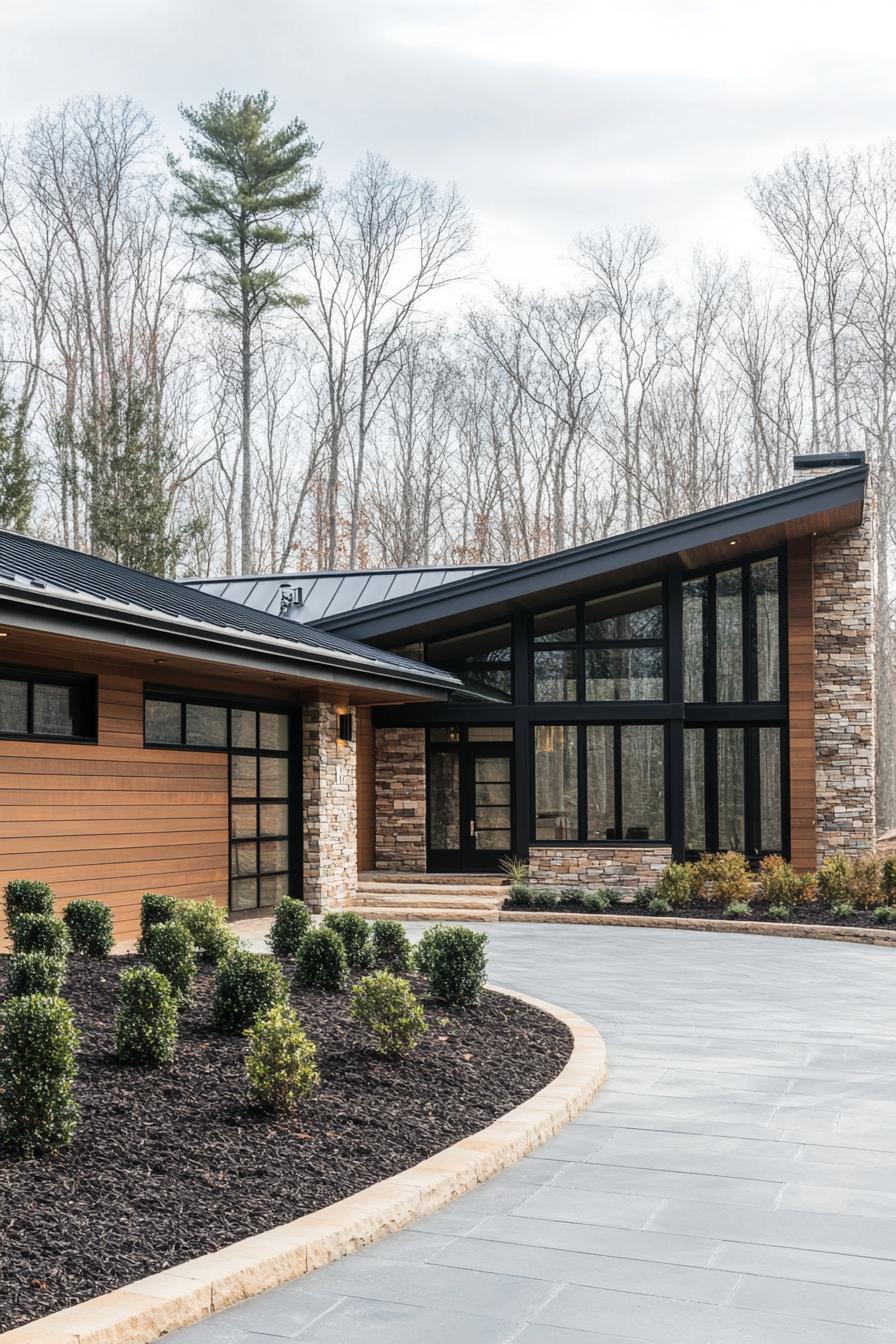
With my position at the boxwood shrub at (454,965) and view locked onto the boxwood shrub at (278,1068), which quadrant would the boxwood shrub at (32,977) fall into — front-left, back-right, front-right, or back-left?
front-right

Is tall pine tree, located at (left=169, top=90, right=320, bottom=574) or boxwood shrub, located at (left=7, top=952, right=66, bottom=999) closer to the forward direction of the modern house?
the boxwood shrub

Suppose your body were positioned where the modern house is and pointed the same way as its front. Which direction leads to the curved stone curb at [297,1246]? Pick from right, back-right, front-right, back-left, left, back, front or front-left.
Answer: front

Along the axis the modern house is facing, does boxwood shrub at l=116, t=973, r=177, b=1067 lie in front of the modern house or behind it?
in front

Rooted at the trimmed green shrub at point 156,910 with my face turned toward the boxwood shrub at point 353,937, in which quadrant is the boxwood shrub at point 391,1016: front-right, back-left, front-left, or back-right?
front-right

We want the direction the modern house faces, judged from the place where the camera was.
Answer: facing the viewer

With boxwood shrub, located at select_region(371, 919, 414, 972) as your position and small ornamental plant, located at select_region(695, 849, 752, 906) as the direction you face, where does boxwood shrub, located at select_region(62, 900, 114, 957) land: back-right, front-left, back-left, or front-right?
back-left

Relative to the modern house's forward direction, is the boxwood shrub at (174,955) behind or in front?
in front

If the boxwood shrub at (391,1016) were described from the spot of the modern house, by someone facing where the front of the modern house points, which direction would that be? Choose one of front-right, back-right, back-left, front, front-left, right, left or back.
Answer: front

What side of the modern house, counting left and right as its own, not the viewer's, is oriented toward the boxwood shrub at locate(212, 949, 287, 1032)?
front

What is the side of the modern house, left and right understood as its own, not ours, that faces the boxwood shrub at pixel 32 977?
front
